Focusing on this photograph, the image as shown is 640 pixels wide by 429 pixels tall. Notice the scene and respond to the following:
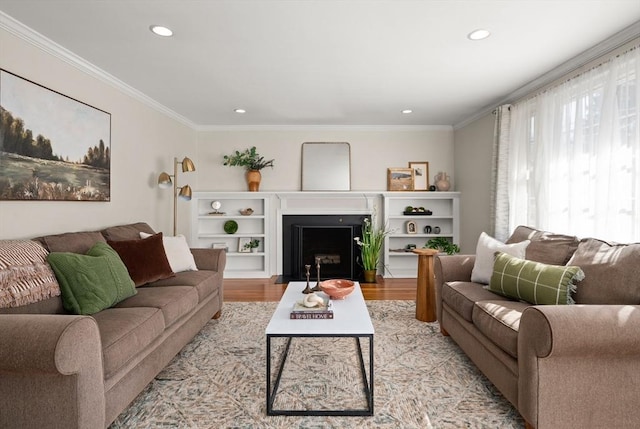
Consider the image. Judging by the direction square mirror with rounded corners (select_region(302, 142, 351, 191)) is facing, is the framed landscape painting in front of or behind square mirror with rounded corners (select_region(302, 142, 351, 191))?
in front

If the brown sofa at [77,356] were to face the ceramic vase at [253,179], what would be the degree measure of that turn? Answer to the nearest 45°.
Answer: approximately 90° to its left

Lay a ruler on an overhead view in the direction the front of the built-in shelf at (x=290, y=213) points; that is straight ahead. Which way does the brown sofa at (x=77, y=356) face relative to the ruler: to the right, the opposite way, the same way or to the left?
to the left

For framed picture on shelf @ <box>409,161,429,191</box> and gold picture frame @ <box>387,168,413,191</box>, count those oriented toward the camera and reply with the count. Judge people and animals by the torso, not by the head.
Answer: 2

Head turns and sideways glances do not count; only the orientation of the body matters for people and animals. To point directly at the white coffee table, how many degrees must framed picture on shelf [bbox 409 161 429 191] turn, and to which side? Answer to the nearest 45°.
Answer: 0° — it already faces it

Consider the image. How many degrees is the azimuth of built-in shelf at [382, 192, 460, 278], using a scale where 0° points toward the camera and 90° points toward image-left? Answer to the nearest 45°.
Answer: approximately 0°

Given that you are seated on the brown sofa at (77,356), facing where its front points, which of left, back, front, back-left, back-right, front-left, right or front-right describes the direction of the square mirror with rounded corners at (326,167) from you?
left

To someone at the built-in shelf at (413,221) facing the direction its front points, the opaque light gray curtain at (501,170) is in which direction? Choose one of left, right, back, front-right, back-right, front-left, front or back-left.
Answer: front-left

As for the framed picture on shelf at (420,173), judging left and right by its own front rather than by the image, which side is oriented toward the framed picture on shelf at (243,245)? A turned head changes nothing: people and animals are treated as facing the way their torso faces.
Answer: right

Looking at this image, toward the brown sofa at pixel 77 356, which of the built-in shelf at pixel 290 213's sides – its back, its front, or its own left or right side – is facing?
front

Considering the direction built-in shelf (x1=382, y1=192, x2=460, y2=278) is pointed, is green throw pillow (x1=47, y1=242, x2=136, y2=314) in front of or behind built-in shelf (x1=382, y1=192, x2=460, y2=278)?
in front

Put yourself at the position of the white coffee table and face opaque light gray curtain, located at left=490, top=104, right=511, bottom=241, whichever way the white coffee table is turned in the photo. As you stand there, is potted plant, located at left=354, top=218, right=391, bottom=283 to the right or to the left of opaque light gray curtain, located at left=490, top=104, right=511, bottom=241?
left
